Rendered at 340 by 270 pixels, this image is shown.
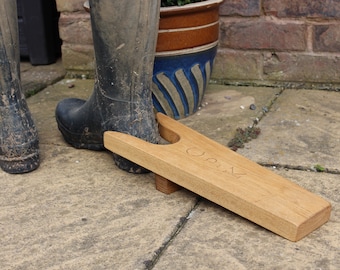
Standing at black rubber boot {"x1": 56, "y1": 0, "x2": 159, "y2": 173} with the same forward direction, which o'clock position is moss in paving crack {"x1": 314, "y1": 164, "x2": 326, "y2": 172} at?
The moss in paving crack is roughly at 5 o'clock from the black rubber boot.

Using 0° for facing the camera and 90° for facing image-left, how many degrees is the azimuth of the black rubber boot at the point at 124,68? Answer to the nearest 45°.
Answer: approximately 135°

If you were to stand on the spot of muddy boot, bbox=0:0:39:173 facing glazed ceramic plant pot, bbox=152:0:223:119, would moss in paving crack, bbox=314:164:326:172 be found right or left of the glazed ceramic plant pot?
right
